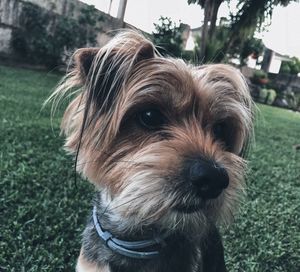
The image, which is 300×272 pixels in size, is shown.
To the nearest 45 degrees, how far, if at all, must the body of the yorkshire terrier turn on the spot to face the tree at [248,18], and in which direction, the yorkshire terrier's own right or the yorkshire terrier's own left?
approximately 135° to the yorkshire terrier's own left

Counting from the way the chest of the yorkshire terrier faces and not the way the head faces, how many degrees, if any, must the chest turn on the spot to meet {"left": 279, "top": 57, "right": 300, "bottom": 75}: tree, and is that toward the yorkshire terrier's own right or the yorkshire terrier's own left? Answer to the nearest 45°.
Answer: approximately 135° to the yorkshire terrier's own left

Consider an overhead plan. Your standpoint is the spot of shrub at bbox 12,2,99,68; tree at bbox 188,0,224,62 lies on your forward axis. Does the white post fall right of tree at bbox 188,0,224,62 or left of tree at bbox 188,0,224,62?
left

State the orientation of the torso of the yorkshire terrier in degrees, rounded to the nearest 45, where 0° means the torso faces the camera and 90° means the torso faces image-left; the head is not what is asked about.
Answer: approximately 315°

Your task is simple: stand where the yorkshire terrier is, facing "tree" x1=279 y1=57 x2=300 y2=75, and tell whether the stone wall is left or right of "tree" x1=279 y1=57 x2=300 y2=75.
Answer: left

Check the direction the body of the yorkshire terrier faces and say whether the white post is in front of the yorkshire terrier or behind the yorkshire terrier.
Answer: behind

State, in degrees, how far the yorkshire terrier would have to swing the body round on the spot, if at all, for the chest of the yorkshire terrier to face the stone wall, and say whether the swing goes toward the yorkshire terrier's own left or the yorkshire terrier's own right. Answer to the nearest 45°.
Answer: approximately 180°
